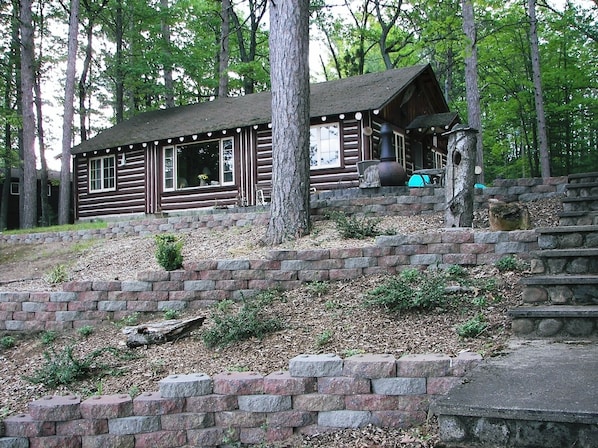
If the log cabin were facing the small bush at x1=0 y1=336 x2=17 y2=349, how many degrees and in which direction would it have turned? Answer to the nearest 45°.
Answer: approximately 45° to its right

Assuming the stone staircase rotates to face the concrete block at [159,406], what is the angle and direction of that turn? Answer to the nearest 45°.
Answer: approximately 90° to its right

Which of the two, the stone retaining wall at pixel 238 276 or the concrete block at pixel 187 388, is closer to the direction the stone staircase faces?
the concrete block

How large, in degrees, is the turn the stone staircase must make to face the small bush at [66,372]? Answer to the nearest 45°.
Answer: approximately 90° to its right

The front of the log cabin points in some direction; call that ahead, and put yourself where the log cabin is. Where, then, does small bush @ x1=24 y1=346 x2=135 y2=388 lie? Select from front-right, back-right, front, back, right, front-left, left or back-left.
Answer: front-right

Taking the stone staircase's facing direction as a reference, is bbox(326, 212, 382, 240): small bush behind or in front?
behind

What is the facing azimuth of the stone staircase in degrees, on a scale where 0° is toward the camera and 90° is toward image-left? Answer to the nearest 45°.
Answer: approximately 0°

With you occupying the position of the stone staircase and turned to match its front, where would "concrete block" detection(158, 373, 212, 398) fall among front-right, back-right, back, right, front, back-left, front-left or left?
right

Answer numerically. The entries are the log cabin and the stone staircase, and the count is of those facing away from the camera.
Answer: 0

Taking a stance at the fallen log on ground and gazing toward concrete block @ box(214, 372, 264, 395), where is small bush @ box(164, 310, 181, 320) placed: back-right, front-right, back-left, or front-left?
back-left
